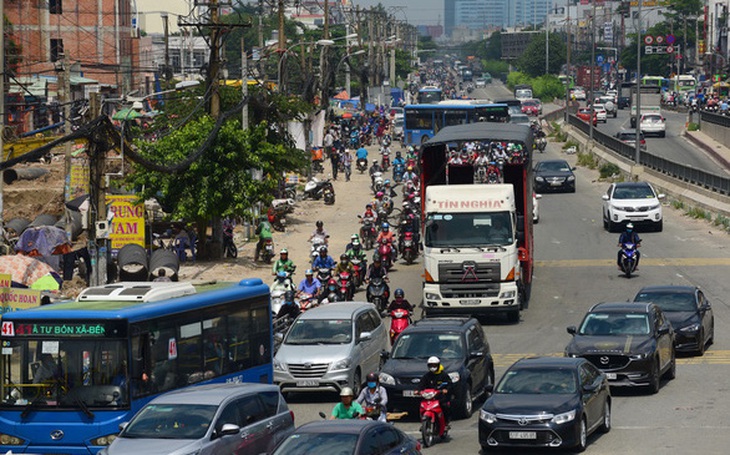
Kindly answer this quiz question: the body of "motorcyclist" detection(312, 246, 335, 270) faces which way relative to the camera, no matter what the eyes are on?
toward the camera

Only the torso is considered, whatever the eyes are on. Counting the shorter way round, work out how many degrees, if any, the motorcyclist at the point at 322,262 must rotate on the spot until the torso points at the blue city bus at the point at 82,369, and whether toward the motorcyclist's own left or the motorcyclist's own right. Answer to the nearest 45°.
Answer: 0° — they already face it

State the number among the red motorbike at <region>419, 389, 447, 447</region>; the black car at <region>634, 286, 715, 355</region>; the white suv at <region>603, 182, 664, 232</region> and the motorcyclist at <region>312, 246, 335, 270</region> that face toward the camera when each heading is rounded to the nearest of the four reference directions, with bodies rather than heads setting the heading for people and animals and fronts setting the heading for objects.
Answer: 4

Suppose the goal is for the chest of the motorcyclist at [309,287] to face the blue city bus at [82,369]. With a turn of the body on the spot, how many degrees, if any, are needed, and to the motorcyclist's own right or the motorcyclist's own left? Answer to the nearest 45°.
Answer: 0° — they already face it

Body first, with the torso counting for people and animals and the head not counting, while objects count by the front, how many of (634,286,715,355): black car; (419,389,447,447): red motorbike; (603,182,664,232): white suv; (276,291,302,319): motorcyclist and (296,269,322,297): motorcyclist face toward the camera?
5

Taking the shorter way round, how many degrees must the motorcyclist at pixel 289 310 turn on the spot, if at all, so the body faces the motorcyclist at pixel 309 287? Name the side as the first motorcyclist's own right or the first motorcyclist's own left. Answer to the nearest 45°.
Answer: approximately 180°

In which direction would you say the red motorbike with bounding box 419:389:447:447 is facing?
toward the camera

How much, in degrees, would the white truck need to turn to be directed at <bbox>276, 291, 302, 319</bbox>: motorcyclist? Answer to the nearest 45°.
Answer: approximately 45° to its right

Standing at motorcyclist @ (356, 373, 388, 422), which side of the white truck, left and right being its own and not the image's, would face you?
front

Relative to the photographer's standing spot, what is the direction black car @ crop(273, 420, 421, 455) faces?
facing the viewer and to the left of the viewer

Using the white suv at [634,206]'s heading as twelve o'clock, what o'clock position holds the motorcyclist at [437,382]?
The motorcyclist is roughly at 12 o'clock from the white suv.

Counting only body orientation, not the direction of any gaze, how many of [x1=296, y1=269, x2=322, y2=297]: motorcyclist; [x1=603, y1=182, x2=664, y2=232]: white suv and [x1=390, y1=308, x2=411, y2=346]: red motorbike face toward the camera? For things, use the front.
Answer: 3

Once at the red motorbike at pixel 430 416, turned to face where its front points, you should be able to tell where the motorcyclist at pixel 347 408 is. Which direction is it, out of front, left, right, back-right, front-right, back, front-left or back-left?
front-right

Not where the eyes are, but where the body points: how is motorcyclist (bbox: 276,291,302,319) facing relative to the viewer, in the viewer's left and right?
facing the viewer

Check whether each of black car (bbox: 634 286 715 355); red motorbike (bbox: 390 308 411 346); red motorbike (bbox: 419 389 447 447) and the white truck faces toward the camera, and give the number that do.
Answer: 4

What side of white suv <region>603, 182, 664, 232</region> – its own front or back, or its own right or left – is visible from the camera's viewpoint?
front

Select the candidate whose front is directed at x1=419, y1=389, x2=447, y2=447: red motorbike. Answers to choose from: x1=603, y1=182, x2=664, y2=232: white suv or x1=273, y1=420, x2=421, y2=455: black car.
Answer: the white suv
